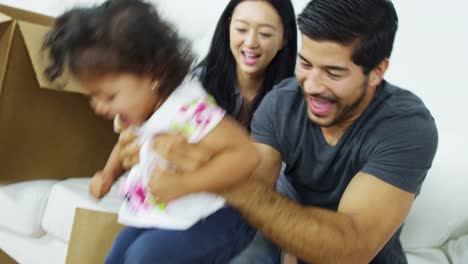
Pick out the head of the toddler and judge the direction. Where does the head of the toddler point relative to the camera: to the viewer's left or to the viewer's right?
to the viewer's left

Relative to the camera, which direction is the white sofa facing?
toward the camera

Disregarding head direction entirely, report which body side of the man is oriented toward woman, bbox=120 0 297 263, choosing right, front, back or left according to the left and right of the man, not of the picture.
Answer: right

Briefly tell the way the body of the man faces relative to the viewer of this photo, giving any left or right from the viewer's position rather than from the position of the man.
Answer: facing the viewer and to the left of the viewer

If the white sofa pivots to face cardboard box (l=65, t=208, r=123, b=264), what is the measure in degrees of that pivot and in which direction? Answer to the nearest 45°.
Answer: approximately 90° to its right
